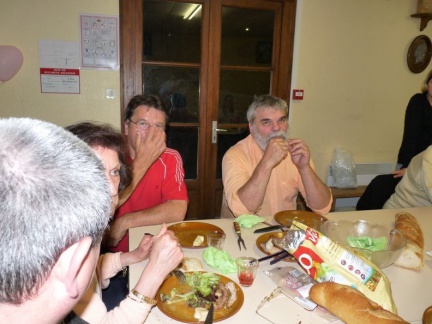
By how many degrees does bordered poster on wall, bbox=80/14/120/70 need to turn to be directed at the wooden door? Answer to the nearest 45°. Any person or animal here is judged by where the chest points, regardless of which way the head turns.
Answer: approximately 90° to its left

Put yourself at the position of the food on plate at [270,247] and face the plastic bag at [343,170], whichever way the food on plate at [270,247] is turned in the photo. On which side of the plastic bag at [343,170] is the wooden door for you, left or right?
left

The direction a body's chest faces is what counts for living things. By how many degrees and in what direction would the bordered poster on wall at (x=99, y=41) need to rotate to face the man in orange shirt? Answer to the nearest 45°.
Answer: approximately 45° to its left

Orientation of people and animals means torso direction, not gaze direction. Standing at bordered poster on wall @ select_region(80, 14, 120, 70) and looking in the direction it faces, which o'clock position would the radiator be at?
The radiator is roughly at 9 o'clock from the bordered poster on wall.

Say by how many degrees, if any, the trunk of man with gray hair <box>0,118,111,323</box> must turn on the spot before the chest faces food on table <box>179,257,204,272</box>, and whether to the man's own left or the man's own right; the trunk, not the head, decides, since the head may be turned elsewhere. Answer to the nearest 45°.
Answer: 0° — they already face it

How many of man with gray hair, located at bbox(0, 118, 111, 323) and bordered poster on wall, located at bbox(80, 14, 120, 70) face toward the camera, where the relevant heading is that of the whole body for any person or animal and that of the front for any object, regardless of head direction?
1

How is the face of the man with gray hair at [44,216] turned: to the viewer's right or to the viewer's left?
to the viewer's right

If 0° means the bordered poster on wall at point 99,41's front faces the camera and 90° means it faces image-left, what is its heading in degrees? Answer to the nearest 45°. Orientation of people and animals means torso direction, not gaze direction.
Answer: approximately 0°

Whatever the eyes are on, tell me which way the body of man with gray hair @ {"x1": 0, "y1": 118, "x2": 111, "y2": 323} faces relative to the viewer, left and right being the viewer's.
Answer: facing away from the viewer and to the right of the viewer

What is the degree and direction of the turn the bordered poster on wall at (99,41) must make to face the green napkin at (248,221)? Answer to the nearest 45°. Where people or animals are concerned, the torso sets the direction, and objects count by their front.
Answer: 0° — it already faces it
